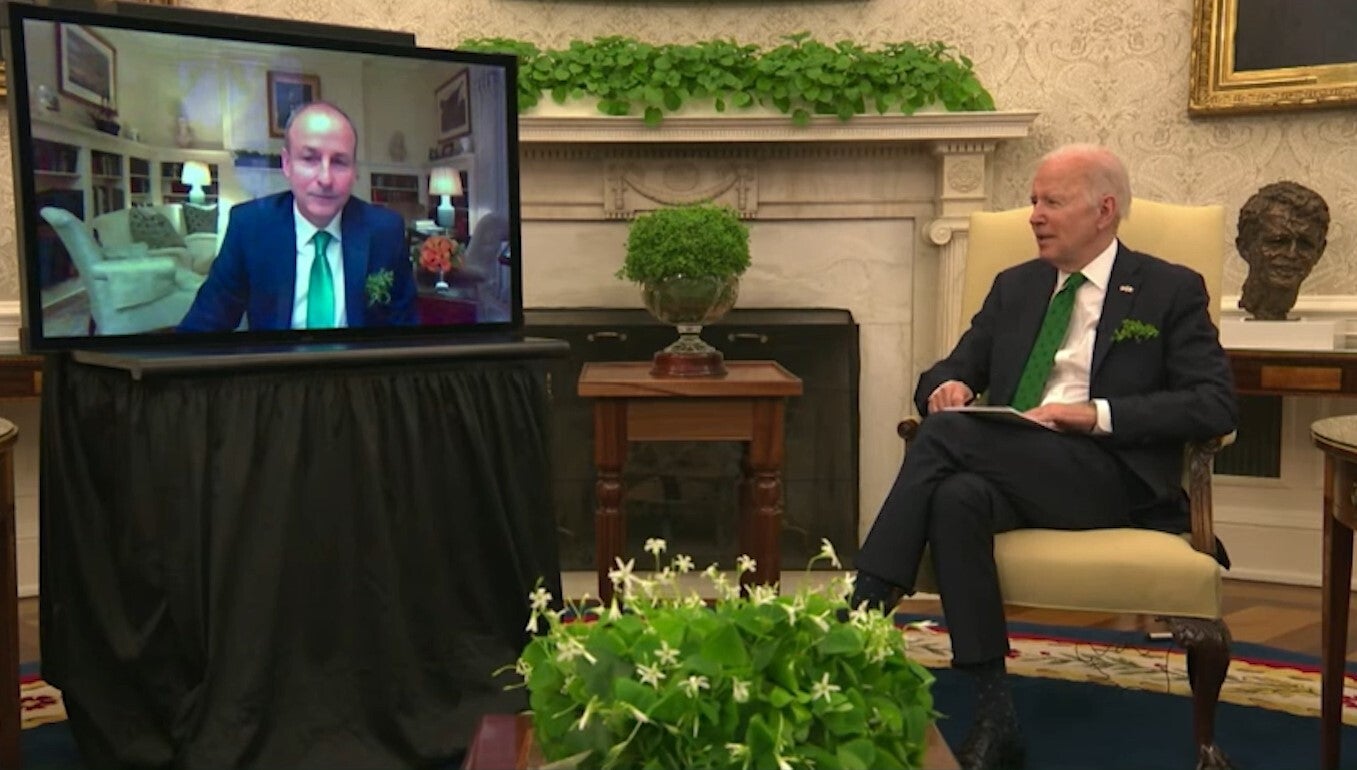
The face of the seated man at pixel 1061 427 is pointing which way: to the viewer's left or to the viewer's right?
to the viewer's left

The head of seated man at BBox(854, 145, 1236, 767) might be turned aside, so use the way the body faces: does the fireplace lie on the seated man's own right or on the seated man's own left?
on the seated man's own right

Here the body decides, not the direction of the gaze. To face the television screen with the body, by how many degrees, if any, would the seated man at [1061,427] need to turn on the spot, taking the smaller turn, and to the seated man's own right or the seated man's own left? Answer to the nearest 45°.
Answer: approximately 45° to the seated man's own right

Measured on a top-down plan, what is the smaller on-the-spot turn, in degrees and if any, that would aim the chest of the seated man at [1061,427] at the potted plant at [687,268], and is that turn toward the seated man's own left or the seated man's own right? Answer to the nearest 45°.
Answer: approximately 90° to the seated man's own right

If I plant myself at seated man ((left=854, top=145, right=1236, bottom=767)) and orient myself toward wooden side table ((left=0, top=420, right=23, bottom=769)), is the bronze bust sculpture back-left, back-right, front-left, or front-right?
back-right

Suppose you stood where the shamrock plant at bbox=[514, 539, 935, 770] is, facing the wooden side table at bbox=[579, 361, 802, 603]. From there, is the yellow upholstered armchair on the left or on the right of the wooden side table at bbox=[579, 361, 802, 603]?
right

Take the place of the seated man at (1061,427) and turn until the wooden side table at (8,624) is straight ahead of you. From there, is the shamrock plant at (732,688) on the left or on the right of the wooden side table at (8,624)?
left

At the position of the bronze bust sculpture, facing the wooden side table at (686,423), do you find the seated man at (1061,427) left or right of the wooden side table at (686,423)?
left

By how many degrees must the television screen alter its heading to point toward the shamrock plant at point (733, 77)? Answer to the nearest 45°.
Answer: approximately 90° to its left
